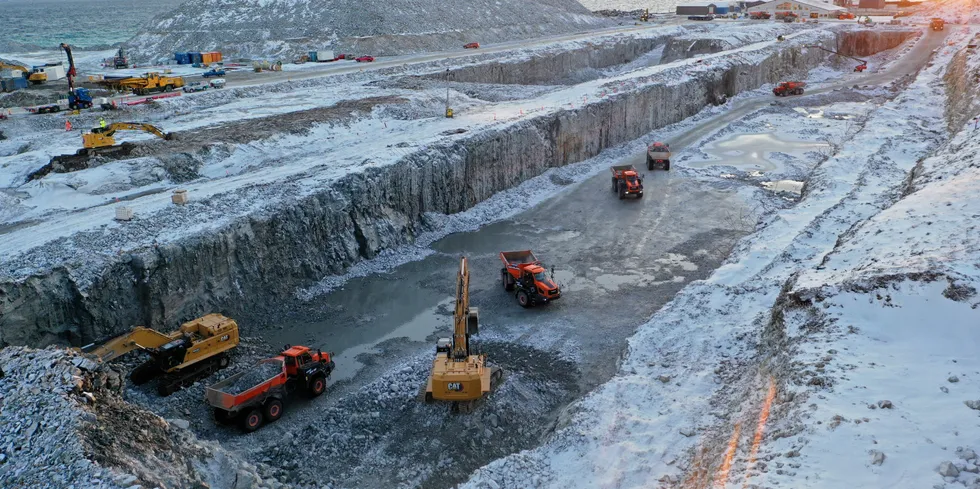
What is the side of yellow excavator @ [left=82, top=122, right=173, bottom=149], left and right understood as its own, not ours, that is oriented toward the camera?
right

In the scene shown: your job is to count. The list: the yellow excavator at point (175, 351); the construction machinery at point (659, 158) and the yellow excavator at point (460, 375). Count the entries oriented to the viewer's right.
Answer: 0

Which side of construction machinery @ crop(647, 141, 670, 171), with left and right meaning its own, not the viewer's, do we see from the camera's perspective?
back

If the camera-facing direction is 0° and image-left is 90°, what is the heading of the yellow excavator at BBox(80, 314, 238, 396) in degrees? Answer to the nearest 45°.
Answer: approximately 45°

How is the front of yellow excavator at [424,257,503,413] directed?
away from the camera

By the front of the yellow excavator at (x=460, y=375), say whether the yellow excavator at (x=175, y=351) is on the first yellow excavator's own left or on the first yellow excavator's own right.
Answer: on the first yellow excavator's own left
